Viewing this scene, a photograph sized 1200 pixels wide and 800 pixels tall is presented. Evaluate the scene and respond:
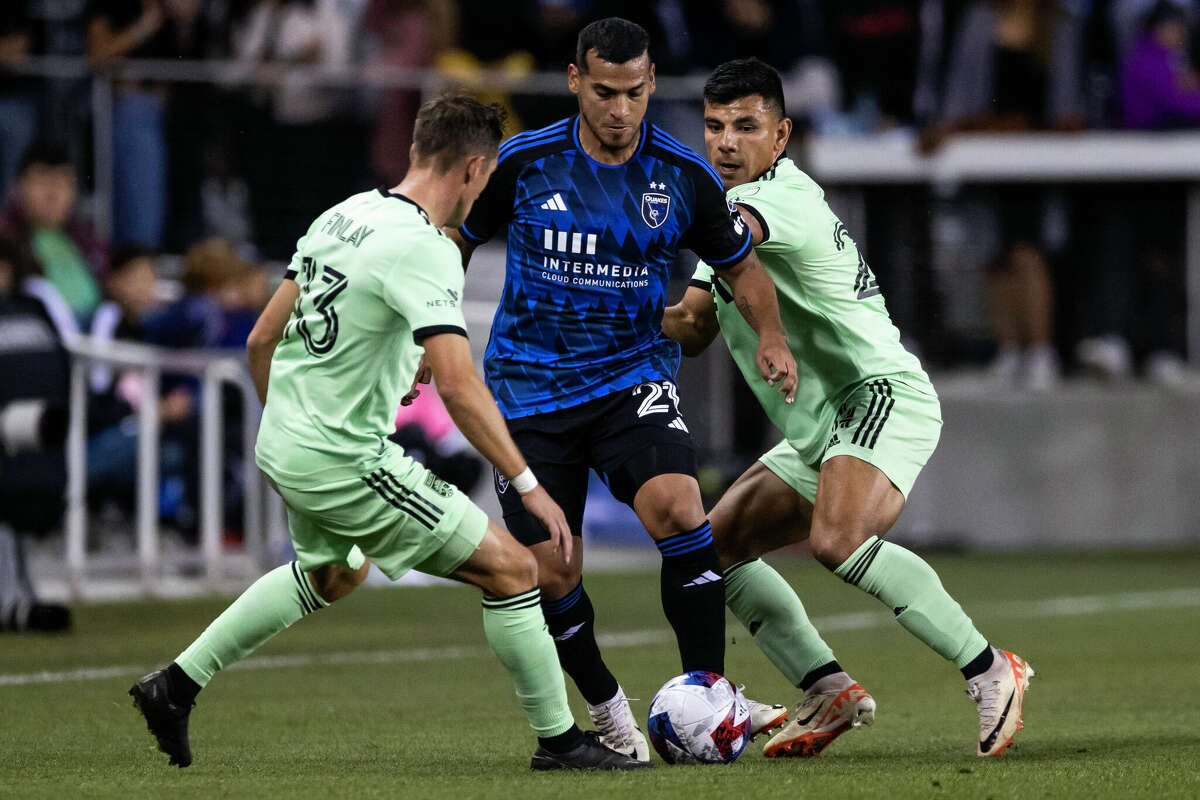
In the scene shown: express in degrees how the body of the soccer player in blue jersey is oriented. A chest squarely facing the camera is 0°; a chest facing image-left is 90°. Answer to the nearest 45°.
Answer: approximately 0°

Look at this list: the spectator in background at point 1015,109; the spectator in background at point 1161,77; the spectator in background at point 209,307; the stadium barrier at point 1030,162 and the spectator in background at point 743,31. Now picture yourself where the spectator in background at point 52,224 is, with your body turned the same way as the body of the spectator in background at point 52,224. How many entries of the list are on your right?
0

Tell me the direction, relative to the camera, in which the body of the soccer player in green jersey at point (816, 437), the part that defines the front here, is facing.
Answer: to the viewer's left

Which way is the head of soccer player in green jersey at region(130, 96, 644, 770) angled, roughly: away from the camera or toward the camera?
away from the camera

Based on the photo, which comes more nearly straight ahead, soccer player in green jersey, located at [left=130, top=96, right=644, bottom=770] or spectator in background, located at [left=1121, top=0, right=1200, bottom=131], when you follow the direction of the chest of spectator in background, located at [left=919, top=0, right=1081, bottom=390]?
the soccer player in green jersey

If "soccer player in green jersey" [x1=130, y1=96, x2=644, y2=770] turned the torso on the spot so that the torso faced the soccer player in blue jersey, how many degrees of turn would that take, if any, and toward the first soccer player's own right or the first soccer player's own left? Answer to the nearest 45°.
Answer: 0° — they already face them

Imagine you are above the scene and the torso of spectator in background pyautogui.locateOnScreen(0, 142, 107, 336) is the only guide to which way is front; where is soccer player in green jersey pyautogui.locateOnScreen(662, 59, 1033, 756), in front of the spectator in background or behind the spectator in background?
in front

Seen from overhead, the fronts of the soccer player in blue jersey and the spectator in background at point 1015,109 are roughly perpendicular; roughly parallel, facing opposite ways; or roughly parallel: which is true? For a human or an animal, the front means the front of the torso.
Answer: roughly parallel

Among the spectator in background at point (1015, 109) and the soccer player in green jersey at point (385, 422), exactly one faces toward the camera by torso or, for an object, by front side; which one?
the spectator in background

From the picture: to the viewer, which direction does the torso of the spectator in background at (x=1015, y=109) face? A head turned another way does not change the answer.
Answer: toward the camera

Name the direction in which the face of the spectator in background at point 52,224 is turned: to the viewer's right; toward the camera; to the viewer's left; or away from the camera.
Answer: toward the camera

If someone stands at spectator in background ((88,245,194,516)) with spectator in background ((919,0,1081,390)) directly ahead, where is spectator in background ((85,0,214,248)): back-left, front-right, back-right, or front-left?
front-left

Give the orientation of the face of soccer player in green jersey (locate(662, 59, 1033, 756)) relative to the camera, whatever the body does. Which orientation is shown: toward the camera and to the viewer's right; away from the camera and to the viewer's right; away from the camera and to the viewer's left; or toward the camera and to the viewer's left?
toward the camera and to the viewer's left

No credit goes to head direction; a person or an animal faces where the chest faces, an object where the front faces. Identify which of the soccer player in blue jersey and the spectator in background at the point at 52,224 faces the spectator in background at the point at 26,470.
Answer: the spectator in background at the point at 52,224
